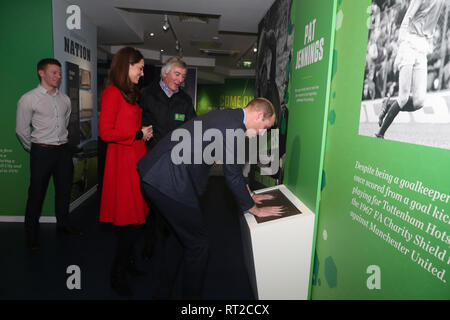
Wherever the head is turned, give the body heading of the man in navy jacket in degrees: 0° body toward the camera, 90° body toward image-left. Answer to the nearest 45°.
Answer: approximately 270°

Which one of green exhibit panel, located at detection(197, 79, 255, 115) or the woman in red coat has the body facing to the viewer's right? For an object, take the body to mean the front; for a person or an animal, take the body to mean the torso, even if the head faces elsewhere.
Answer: the woman in red coat

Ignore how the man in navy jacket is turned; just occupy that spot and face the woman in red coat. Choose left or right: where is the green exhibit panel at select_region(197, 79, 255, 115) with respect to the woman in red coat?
right

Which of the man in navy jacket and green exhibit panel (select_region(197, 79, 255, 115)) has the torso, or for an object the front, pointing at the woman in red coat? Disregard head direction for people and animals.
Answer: the green exhibit panel

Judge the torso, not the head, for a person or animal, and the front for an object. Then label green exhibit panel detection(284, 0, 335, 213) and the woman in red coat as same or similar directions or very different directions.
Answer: very different directions

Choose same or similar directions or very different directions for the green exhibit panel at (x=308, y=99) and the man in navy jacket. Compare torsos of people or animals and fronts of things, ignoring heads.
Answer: very different directions

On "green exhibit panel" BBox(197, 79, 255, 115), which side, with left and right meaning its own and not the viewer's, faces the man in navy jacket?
front

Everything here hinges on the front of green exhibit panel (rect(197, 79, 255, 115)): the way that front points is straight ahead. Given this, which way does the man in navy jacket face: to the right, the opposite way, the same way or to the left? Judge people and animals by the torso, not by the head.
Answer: to the left

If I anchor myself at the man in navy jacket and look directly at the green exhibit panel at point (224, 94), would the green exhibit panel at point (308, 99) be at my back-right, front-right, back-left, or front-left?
front-right

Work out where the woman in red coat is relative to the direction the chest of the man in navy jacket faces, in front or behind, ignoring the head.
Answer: behind

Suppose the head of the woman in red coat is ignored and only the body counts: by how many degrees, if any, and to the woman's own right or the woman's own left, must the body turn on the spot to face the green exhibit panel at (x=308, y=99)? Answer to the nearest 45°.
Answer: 0° — they already face it

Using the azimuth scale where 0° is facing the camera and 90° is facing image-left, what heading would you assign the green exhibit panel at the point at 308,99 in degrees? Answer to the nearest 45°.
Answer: approximately 45°

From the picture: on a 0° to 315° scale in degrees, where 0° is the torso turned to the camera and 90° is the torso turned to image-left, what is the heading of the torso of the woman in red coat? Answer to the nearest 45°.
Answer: approximately 270°

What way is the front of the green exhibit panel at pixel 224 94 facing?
toward the camera
